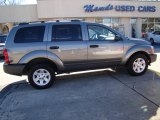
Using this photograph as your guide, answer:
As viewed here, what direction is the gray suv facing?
to the viewer's right
